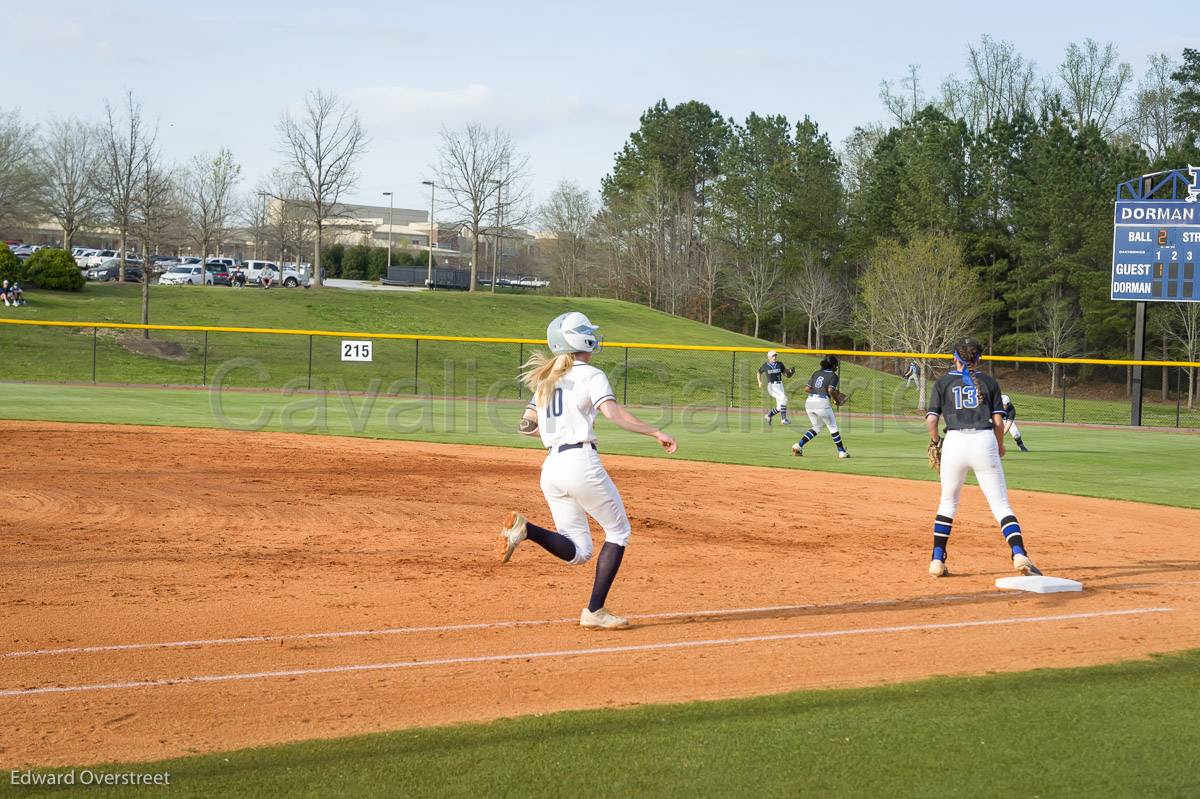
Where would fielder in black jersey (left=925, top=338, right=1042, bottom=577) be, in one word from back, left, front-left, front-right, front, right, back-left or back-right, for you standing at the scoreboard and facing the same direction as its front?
front

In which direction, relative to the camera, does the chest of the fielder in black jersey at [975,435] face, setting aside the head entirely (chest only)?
away from the camera

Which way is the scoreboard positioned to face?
toward the camera

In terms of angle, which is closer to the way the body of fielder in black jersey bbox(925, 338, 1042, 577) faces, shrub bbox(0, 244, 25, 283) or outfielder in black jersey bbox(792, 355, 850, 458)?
the outfielder in black jersey

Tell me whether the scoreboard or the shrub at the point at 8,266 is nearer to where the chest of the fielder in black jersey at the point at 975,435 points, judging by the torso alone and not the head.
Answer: the scoreboard

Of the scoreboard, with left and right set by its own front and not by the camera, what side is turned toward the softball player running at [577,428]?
front

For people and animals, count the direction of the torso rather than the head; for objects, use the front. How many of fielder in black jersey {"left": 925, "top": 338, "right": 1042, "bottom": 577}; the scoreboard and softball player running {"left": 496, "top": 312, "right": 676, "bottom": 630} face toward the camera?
1

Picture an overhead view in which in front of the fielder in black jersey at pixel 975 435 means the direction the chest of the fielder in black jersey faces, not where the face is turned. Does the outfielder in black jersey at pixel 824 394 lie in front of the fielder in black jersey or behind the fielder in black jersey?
in front

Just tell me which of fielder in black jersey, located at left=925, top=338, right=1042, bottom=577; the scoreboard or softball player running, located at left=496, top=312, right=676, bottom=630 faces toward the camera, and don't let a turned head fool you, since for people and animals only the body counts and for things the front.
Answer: the scoreboard

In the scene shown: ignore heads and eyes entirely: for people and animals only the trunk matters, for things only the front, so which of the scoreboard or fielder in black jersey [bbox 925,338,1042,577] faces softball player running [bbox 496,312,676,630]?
the scoreboard

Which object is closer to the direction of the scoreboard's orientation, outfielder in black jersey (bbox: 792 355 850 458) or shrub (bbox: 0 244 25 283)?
the outfielder in black jersey

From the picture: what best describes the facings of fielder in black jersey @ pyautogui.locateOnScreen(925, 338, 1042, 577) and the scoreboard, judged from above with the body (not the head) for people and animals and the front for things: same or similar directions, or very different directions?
very different directions

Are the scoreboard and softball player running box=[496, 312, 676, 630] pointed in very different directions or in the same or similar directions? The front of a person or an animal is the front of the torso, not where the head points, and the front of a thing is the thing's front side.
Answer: very different directions

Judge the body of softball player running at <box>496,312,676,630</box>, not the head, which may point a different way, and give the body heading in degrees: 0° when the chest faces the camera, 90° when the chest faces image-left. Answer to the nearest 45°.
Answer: approximately 225°

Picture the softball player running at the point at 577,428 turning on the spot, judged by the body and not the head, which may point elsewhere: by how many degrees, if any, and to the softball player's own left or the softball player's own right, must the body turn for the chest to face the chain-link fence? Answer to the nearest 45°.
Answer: approximately 45° to the softball player's own left

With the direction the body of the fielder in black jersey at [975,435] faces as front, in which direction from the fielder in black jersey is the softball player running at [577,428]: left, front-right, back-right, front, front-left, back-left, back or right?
back-left
